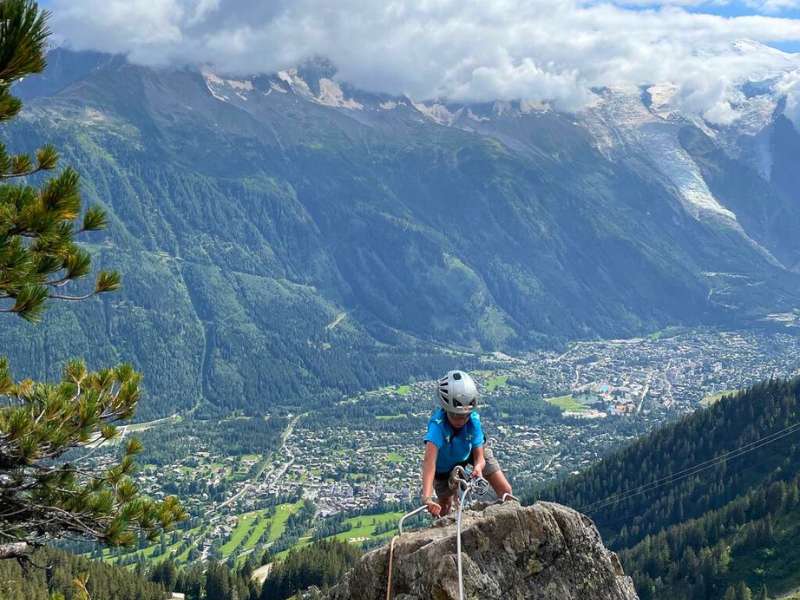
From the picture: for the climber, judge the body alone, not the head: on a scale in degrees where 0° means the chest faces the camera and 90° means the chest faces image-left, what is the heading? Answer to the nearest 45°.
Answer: approximately 0°
